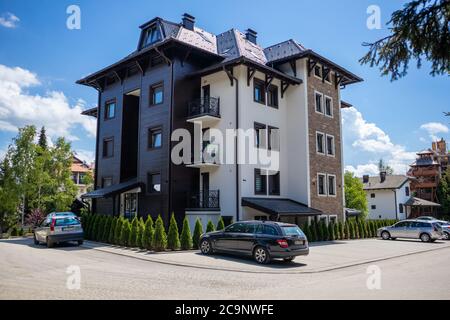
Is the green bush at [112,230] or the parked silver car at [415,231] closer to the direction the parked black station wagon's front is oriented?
the green bush

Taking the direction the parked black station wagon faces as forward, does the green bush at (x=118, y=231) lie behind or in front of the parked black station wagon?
in front

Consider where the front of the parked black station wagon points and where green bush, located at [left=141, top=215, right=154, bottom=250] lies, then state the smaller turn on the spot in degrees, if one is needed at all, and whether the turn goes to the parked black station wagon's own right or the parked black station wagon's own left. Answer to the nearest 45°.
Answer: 0° — it already faces it

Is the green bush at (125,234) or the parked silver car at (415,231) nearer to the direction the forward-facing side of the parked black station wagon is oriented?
the green bush

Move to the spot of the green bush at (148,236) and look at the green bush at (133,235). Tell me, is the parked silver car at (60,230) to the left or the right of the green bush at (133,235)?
left

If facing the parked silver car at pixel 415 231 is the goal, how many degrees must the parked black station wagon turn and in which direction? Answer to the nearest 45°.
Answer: approximately 90° to its right

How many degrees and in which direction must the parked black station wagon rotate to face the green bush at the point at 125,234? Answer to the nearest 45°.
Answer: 0° — it already faces it

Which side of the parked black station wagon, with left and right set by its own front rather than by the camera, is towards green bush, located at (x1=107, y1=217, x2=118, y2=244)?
front

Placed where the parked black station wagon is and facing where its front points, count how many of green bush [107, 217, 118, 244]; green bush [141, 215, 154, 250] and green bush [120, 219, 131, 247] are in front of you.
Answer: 3

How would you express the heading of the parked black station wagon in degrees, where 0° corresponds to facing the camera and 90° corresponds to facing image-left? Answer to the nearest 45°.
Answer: approximately 135°

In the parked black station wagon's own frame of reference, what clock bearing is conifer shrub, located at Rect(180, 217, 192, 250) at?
The conifer shrub is roughly at 12 o'clock from the parked black station wagon.

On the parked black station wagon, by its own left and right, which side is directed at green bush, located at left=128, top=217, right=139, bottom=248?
front

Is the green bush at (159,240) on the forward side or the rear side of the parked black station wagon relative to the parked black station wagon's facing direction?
on the forward side
